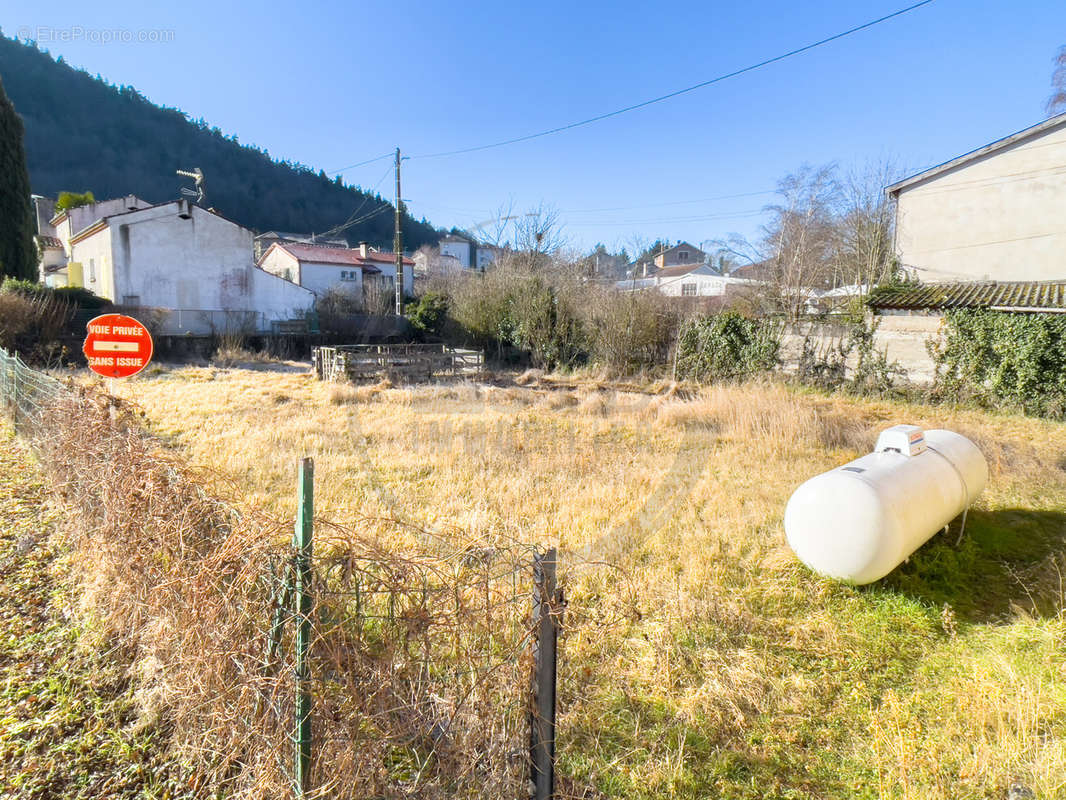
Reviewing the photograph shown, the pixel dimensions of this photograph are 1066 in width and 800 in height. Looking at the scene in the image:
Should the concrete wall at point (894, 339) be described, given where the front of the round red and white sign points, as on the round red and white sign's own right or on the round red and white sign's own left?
on the round red and white sign's own left

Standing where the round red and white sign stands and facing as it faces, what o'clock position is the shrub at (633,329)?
The shrub is roughly at 8 o'clock from the round red and white sign.

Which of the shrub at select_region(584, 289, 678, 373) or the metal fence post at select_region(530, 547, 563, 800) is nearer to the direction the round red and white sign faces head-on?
the metal fence post

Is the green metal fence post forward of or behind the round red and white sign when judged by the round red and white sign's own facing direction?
forward

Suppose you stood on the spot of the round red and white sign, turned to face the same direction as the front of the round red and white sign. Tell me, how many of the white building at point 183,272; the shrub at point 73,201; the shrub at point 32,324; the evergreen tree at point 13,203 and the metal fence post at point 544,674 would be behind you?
4

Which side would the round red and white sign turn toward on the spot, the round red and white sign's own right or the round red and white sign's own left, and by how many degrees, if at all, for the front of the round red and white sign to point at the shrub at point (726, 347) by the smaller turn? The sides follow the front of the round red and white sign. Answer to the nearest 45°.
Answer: approximately 90° to the round red and white sign's own left

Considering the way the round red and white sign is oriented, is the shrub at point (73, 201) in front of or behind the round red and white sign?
behind

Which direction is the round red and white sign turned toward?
toward the camera

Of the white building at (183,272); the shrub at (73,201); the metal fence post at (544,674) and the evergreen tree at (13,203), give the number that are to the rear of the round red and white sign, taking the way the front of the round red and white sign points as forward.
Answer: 3

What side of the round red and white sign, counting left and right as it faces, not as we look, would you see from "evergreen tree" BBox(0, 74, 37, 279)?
back

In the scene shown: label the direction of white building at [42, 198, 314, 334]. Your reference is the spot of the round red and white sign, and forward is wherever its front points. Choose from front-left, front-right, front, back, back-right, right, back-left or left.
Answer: back

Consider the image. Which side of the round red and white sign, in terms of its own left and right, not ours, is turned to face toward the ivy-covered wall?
left

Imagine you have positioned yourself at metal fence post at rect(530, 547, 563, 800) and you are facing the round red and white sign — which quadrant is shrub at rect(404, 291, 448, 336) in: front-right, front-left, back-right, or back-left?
front-right

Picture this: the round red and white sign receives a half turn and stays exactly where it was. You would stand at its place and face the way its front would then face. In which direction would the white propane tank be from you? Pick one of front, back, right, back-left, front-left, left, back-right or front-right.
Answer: back-right
